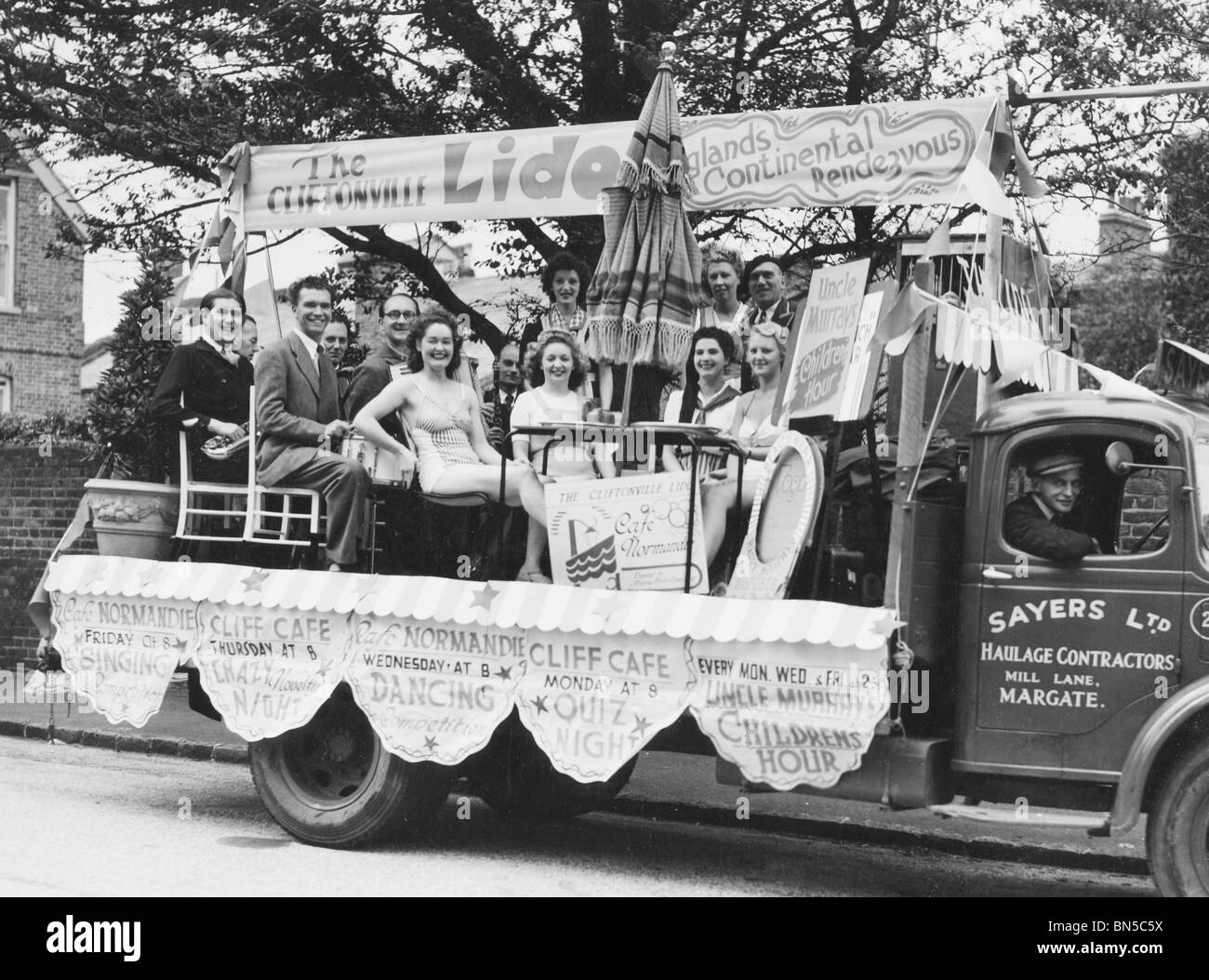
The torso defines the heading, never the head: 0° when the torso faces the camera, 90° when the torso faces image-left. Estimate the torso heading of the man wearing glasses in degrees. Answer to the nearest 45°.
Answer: approximately 315°

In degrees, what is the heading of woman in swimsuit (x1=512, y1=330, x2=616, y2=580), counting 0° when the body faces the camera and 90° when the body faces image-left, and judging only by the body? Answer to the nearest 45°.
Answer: approximately 0°

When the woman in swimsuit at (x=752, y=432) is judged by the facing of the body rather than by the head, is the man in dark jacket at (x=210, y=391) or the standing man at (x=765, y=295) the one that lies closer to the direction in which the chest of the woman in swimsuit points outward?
the man in dark jacket

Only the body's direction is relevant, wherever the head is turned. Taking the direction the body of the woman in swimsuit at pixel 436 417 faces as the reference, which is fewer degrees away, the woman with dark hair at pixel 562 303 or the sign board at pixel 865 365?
the sign board

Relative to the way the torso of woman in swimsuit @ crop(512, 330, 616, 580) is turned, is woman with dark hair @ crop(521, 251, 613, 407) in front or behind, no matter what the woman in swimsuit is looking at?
behind

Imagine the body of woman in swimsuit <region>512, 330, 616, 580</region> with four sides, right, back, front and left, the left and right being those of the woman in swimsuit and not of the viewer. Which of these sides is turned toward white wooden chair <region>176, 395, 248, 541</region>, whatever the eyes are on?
right
